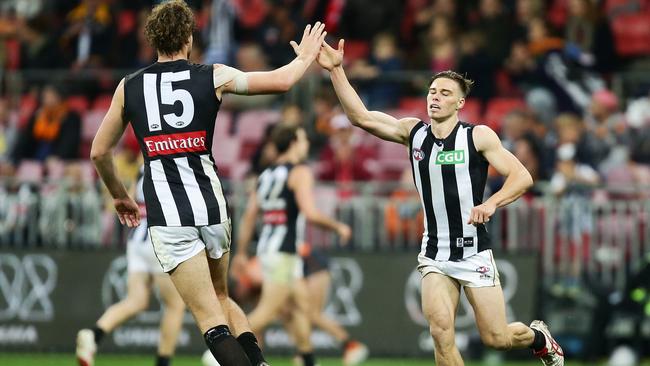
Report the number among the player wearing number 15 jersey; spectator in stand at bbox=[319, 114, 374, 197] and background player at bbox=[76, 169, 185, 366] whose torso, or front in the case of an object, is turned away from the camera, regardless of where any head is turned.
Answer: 1

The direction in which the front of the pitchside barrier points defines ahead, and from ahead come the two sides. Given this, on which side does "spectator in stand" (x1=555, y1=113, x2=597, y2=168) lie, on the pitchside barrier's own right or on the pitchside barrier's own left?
on the pitchside barrier's own left

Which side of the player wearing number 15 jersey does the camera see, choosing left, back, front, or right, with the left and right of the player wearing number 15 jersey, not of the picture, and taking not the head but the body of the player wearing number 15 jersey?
back

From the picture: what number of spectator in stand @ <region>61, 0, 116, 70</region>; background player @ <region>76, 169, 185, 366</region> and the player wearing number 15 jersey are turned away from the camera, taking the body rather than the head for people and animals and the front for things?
1

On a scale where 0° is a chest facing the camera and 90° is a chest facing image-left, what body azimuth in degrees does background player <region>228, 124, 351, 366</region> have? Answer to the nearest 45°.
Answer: approximately 225°

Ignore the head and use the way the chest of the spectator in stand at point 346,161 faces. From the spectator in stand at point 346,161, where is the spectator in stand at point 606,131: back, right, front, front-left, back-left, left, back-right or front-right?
left
